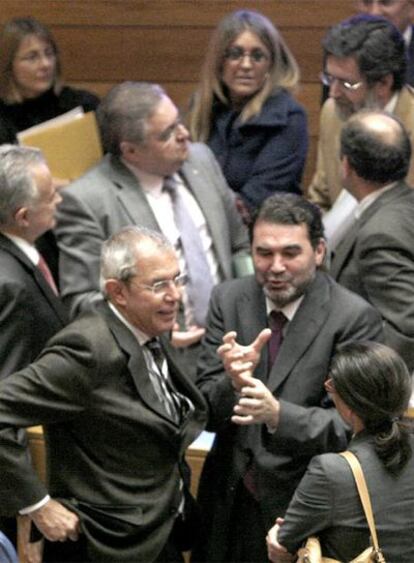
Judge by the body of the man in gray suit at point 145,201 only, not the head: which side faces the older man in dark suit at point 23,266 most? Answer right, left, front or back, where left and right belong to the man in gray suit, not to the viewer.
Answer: right

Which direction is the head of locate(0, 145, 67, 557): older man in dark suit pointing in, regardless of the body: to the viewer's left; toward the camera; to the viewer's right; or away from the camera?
to the viewer's right

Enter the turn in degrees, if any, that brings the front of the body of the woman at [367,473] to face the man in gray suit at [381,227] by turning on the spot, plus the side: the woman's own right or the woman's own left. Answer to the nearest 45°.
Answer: approximately 45° to the woman's own right

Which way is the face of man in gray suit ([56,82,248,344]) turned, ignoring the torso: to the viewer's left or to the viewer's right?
to the viewer's right

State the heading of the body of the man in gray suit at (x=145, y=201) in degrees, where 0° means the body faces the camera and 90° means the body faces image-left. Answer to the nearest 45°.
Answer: approximately 315°

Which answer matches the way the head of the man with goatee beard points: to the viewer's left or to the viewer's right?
to the viewer's left

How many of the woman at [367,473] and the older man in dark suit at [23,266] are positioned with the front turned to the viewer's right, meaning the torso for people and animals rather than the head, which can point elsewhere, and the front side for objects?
1

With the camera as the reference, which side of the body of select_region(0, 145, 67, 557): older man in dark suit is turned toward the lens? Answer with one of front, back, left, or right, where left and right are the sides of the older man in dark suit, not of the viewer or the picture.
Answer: right

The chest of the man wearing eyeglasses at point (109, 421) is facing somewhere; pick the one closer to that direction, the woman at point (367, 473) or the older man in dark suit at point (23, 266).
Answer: the woman

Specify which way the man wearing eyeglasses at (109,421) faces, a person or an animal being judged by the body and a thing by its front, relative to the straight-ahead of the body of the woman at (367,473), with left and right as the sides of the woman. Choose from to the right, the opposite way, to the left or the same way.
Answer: the opposite way
